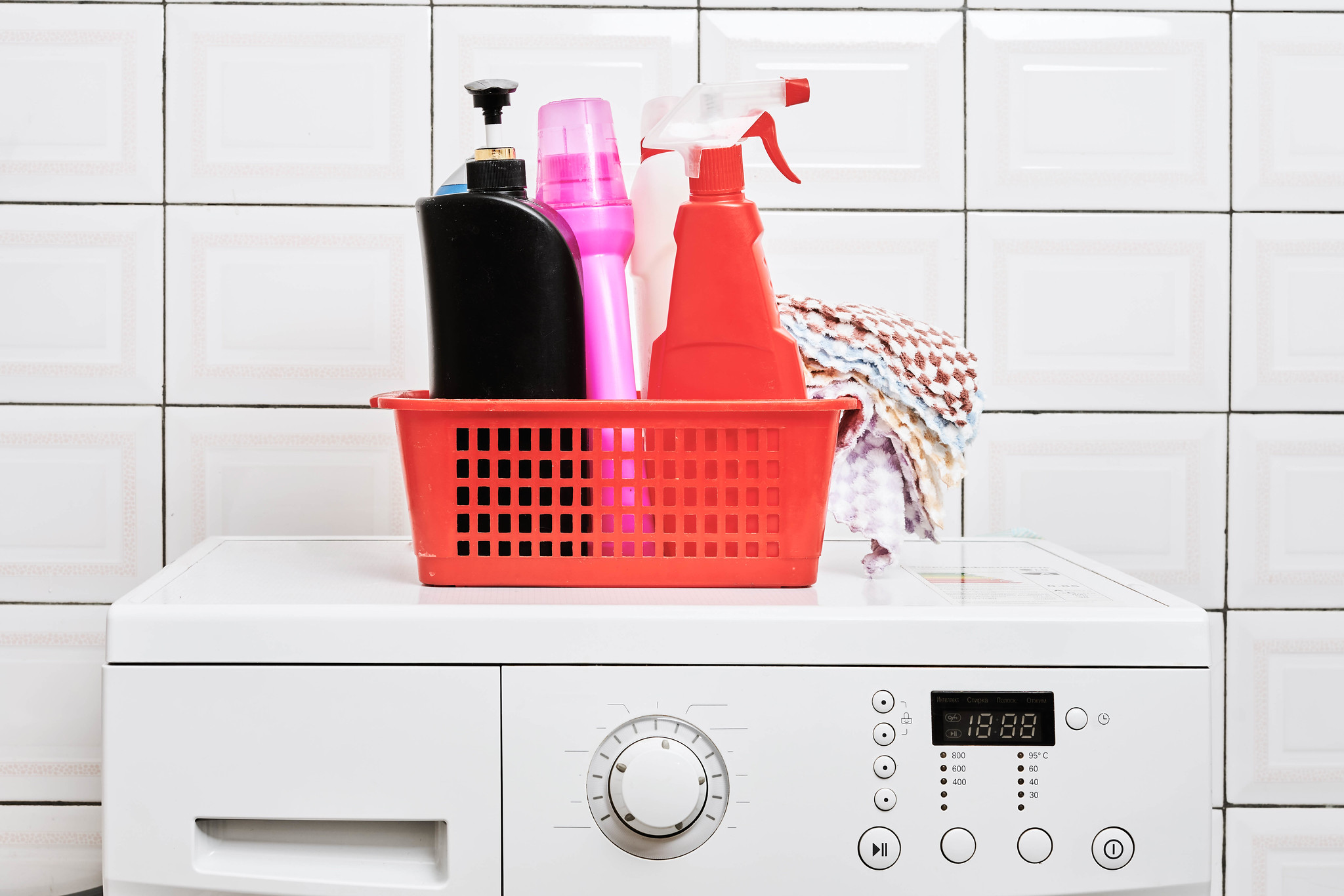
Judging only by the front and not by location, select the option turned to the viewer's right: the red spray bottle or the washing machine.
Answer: the red spray bottle

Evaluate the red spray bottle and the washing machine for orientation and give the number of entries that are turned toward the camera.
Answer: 1

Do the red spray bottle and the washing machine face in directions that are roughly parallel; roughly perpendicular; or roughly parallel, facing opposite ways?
roughly perpendicular

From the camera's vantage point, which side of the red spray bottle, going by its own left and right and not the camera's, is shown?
right

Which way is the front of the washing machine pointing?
toward the camera
